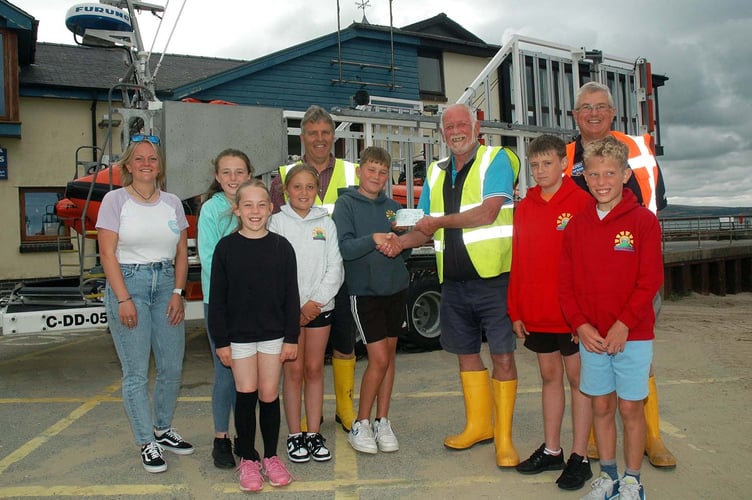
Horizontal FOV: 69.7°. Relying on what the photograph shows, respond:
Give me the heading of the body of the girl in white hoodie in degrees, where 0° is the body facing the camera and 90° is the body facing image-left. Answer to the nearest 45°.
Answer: approximately 0°

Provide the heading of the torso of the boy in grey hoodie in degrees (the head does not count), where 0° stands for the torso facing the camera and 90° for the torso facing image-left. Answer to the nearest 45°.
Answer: approximately 315°

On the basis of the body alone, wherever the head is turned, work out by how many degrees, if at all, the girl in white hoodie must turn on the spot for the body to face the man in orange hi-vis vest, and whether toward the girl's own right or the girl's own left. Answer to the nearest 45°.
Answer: approximately 90° to the girl's own left

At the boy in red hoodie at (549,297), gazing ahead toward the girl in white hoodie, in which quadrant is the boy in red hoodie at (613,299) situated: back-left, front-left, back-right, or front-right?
back-left

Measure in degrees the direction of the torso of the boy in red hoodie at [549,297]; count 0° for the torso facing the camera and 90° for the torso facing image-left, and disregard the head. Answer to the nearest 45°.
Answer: approximately 45°

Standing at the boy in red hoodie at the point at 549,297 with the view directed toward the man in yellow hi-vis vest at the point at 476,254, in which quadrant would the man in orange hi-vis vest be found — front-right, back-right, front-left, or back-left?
back-right

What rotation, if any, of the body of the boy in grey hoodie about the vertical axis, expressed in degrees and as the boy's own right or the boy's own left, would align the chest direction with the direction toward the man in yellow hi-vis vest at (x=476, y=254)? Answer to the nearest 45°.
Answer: approximately 45° to the boy's own left
